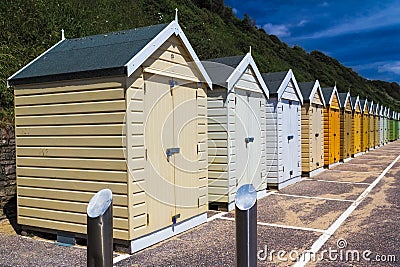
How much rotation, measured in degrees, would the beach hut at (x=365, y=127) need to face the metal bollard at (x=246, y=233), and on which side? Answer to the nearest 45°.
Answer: approximately 45° to its right

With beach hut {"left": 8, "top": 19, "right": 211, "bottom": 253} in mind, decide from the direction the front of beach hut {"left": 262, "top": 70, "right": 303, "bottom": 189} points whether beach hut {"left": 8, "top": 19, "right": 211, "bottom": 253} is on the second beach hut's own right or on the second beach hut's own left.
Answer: on the second beach hut's own right

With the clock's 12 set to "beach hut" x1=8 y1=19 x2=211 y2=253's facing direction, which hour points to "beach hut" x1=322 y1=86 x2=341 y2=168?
"beach hut" x1=322 y1=86 x2=341 y2=168 is roughly at 9 o'clock from "beach hut" x1=8 y1=19 x2=211 y2=253.

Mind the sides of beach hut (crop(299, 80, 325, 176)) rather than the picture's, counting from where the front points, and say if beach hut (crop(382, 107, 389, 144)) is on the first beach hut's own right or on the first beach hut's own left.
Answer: on the first beach hut's own left

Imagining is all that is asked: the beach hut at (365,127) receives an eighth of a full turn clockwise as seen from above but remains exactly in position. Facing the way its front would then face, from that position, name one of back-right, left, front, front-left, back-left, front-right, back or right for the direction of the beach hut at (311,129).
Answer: front

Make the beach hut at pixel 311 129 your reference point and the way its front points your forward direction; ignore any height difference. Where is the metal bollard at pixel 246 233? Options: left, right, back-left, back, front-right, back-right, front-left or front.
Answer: front-right

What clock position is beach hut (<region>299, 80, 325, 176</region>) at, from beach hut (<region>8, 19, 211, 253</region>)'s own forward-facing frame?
beach hut (<region>299, 80, 325, 176</region>) is roughly at 9 o'clock from beach hut (<region>8, 19, 211, 253</region>).

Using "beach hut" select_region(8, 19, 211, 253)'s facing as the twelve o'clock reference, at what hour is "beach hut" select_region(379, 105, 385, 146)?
"beach hut" select_region(379, 105, 385, 146) is roughly at 9 o'clock from "beach hut" select_region(8, 19, 211, 253).

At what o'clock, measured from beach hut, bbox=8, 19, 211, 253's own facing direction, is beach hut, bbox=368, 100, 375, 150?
beach hut, bbox=368, 100, 375, 150 is roughly at 9 o'clock from beach hut, bbox=8, 19, 211, 253.

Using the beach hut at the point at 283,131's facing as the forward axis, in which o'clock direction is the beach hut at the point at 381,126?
the beach hut at the point at 381,126 is roughly at 8 o'clock from the beach hut at the point at 283,131.

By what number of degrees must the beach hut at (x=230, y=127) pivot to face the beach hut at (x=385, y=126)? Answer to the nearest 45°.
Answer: approximately 90° to its left

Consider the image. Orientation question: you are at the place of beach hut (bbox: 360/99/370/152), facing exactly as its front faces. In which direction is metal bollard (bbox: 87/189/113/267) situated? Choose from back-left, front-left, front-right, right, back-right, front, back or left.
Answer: front-right

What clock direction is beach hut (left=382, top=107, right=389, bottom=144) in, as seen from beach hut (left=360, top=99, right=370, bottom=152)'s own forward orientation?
beach hut (left=382, top=107, right=389, bottom=144) is roughly at 8 o'clock from beach hut (left=360, top=99, right=370, bottom=152).

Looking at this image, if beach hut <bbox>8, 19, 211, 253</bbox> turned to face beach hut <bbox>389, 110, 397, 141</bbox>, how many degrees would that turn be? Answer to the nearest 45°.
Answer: approximately 90° to its left
